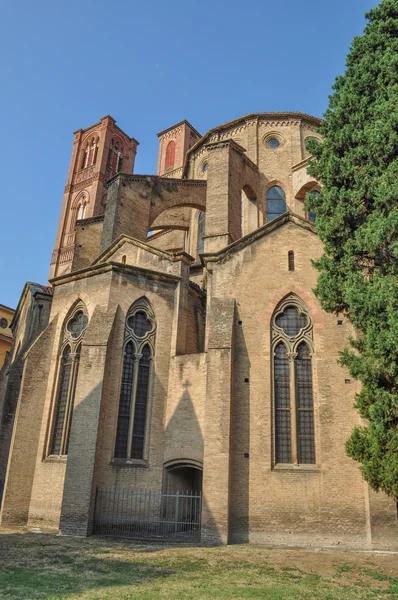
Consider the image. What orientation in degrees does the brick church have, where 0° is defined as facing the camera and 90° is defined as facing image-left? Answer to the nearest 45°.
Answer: approximately 180°

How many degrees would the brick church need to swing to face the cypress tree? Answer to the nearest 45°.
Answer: approximately 135° to its right
